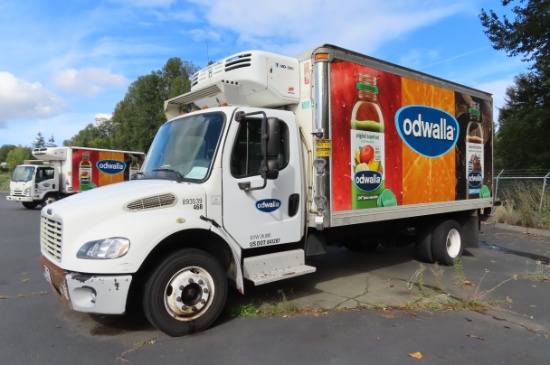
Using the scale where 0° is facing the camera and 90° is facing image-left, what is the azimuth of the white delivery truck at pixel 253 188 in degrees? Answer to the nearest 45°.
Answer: approximately 45°

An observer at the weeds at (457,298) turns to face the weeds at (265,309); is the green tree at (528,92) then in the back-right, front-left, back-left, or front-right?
back-right

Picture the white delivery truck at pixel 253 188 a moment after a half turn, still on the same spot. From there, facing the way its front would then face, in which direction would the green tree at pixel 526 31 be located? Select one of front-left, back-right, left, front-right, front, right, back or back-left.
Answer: front

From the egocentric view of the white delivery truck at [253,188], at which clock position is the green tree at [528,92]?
The green tree is roughly at 6 o'clock from the white delivery truck.
